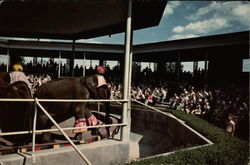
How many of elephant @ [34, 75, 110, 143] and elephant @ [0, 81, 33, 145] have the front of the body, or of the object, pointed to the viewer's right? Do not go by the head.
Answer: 2

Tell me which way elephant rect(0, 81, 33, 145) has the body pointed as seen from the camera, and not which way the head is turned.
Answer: to the viewer's right

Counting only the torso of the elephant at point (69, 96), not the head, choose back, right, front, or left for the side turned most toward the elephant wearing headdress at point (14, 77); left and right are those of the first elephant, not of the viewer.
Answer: back

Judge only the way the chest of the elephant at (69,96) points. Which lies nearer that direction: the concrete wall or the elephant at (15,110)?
the concrete wall

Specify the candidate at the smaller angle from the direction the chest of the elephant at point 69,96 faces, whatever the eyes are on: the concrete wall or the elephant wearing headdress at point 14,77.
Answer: the concrete wall

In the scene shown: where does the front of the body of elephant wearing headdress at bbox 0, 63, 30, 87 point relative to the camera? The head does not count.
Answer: to the viewer's right

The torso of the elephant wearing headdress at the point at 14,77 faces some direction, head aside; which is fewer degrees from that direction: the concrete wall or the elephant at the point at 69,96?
the elephant

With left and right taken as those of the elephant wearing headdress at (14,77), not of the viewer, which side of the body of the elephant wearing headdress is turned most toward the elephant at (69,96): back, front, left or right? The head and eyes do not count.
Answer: front

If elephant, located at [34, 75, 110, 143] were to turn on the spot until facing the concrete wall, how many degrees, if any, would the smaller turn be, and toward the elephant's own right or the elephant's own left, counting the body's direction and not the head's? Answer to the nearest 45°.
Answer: approximately 90° to the elephant's own right
